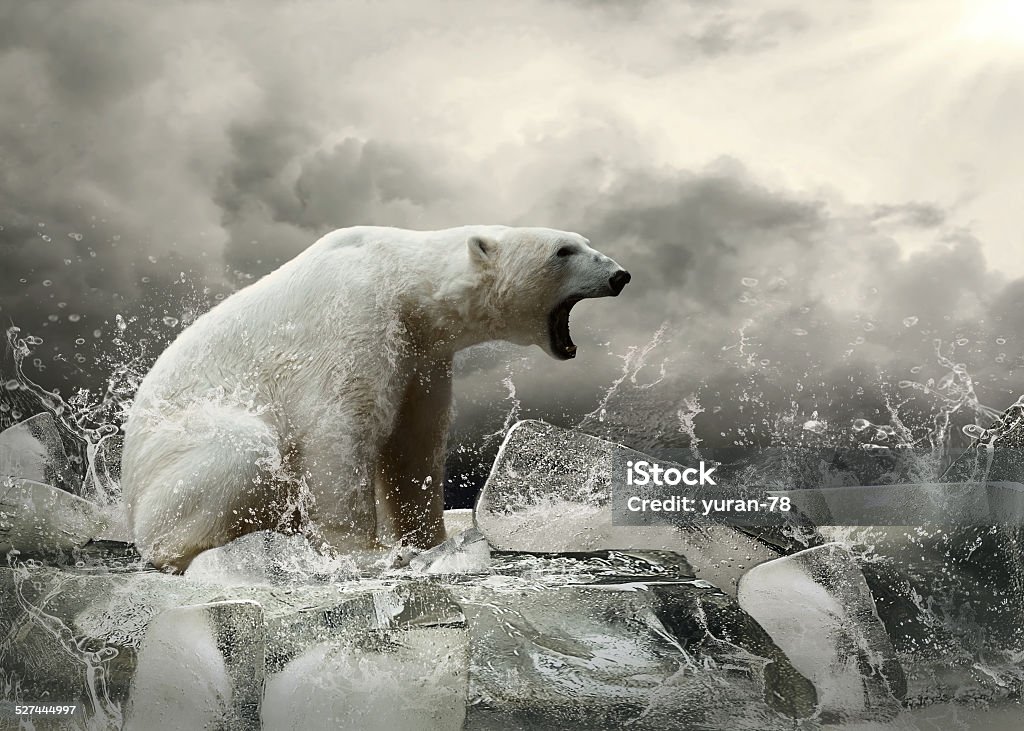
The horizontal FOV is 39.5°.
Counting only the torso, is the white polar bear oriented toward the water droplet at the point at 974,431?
yes

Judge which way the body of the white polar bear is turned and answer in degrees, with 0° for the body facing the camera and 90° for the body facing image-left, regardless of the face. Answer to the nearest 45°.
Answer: approximately 270°

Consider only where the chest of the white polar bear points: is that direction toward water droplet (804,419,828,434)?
yes
